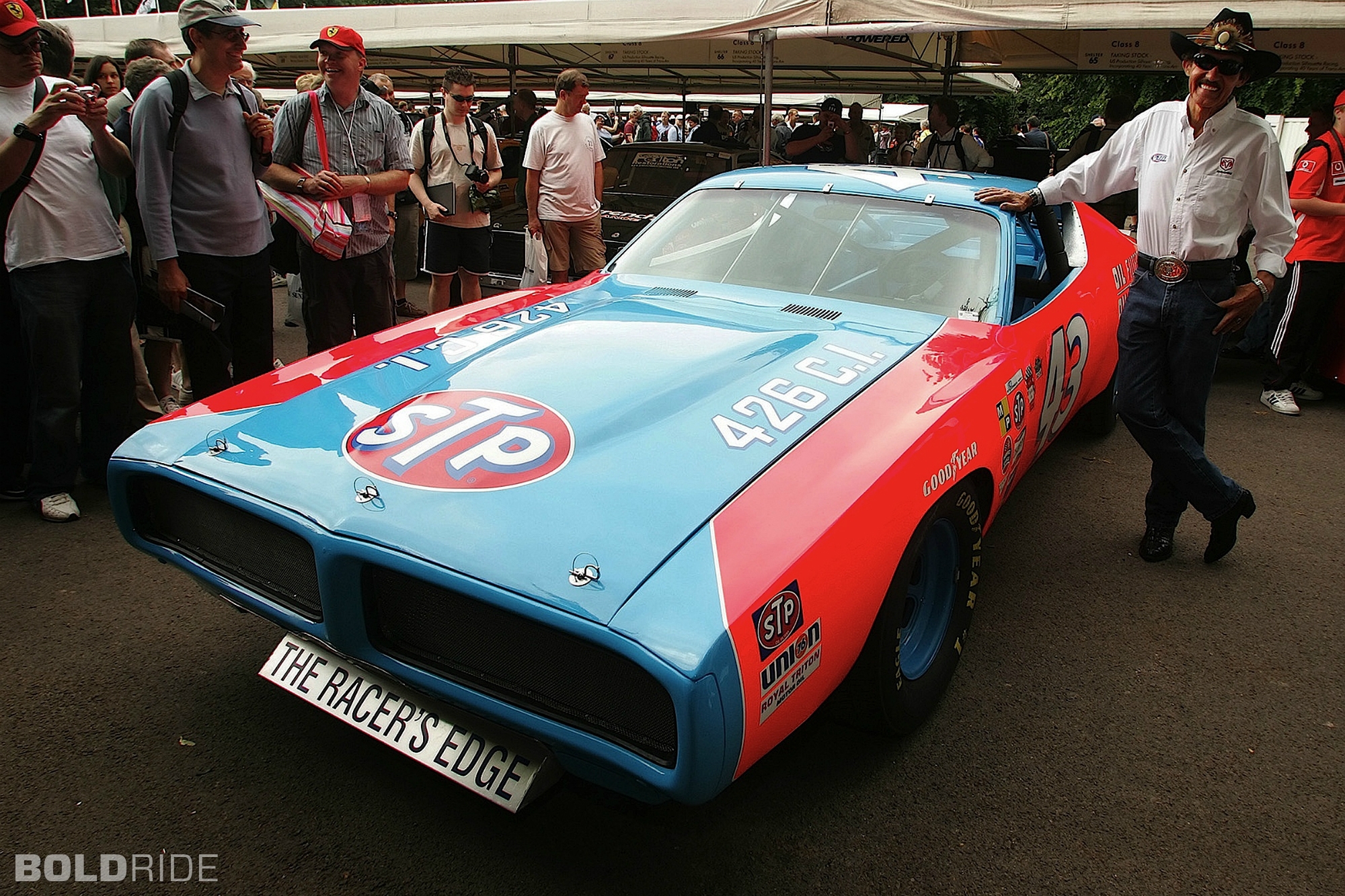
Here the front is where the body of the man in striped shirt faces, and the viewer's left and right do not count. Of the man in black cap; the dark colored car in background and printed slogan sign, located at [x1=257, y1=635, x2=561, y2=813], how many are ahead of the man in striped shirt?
1

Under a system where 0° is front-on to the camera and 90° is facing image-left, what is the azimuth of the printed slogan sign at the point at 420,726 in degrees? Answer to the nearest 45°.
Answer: approximately 45°

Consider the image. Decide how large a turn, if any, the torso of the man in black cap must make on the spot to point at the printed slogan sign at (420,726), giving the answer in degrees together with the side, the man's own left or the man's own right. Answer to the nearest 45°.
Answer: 0° — they already face it

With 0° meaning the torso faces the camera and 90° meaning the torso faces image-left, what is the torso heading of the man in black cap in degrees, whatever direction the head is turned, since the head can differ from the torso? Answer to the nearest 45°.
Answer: approximately 0°

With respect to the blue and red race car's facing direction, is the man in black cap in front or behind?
behind

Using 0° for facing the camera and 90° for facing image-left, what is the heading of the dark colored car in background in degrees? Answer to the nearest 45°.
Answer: approximately 45°

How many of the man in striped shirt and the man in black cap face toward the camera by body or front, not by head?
2

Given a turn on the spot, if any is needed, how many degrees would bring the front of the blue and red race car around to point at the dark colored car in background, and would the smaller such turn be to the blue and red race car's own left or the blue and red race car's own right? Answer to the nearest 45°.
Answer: approximately 135° to the blue and red race car's own right

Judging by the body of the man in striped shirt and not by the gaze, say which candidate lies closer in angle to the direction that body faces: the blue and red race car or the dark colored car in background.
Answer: the blue and red race car

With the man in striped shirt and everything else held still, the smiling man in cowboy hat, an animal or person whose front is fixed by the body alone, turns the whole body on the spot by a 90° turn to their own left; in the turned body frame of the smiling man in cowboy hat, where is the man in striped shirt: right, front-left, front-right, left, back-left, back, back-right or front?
back

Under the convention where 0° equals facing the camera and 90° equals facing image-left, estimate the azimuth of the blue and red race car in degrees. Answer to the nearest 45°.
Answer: approximately 45°

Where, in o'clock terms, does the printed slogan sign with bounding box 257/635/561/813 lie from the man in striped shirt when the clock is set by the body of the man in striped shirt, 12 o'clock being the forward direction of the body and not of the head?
The printed slogan sign is roughly at 12 o'clock from the man in striped shirt.
